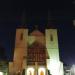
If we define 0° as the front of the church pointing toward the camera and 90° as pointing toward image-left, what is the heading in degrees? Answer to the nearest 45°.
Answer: approximately 0°
